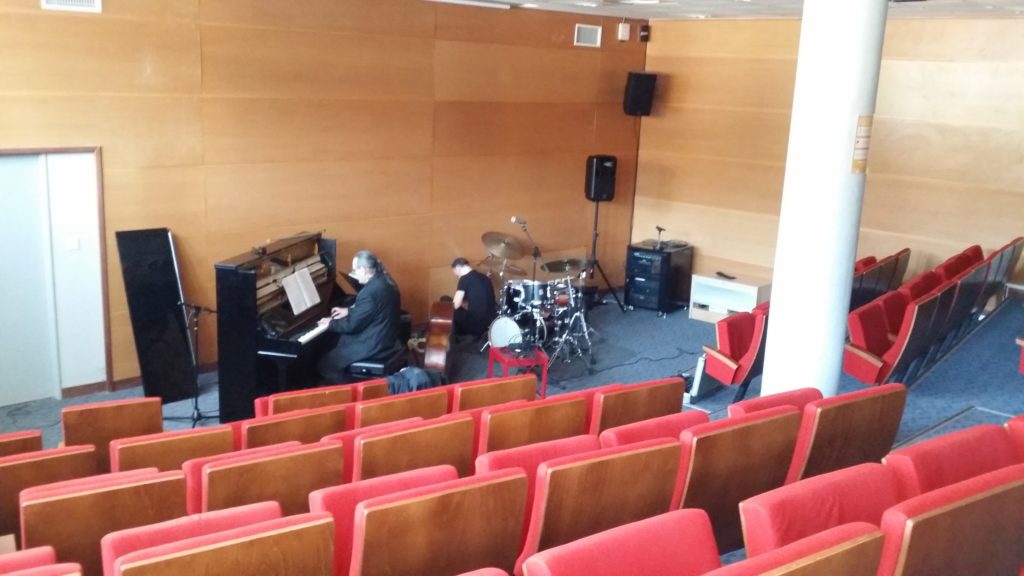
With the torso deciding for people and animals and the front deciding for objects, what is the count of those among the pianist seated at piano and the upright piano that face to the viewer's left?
1

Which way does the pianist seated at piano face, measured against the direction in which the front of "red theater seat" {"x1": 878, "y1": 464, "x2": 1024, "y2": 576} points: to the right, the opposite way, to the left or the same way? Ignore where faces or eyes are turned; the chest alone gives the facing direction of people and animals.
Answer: to the left

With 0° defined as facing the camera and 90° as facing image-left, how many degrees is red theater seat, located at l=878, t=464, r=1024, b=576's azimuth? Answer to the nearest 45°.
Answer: approximately 135°

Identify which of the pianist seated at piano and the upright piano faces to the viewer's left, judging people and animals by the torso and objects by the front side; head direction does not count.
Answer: the pianist seated at piano

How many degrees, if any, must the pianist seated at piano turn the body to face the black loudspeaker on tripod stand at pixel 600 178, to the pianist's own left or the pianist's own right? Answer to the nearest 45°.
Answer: approximately 135° to the pianist's own right

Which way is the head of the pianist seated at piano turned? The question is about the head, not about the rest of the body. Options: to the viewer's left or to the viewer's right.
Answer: to the viewer's left

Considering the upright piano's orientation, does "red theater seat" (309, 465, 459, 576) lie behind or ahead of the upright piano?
ahead

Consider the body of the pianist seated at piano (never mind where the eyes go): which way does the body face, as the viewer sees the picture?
to the viewer's left

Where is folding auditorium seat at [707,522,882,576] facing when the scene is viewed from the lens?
facing away from the viewer and to the left of the viewer

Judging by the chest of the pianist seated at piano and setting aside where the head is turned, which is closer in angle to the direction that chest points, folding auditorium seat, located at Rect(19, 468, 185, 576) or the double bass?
the folding auditorium seat

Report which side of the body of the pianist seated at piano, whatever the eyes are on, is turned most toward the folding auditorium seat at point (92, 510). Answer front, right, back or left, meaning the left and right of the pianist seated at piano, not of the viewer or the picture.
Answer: left

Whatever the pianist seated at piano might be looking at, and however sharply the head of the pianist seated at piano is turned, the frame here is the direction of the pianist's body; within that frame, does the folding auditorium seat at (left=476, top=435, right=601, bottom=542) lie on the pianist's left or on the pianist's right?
on the pianist's left
